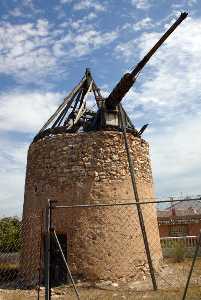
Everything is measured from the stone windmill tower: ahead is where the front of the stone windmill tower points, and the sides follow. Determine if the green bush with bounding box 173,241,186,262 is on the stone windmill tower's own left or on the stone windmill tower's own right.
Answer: on the stone windmill tower's own left
